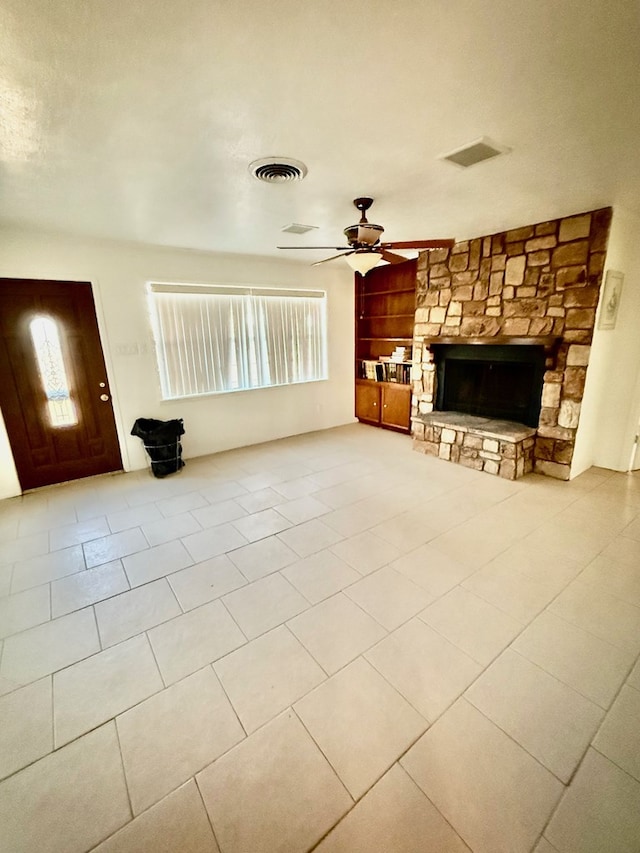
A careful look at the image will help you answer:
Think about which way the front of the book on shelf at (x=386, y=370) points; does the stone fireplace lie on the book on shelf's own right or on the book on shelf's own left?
on the book on shelf's own left

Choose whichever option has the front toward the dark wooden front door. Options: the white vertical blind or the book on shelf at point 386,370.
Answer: the book on shelf

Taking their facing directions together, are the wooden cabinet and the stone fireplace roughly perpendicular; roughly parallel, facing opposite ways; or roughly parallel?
roughly parallel

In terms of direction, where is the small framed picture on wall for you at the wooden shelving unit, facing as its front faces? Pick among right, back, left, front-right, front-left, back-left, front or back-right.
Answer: left

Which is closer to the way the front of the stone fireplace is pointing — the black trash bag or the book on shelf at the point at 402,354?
the black trash bag

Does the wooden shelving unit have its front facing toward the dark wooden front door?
yes

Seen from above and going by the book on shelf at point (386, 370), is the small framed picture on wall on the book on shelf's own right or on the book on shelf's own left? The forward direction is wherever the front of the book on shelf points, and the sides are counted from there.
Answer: on the book on shelf's own left

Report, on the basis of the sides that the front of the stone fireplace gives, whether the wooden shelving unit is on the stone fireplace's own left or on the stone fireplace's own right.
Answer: on the stone fireplace's own right

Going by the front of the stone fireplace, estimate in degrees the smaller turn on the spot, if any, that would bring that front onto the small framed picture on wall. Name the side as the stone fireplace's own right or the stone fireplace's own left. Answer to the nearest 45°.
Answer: approximately 135° to the stone fireplace's own left

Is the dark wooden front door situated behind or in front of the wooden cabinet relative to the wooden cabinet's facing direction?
in front

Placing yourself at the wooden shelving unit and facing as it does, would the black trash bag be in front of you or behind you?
in front

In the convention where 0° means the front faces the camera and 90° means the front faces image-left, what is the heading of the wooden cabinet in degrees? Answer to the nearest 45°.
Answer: approximately 45°

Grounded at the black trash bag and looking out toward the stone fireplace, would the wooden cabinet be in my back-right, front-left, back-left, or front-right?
front-left

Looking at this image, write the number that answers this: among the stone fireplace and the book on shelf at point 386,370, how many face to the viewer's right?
0

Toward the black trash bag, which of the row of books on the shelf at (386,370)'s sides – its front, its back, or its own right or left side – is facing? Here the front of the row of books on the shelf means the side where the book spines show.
front

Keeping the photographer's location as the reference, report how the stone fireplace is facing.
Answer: facing the viewer and to the left of the viewer
